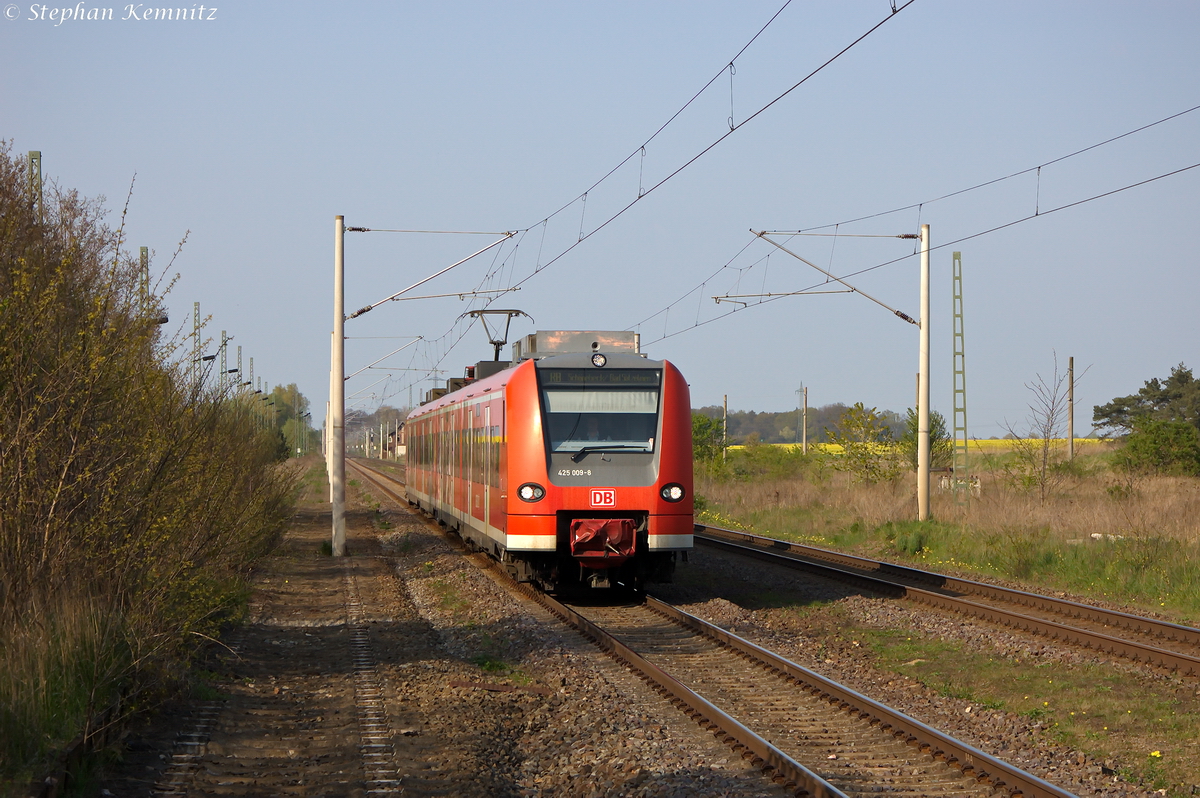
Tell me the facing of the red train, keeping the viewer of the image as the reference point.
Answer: facing the viewer

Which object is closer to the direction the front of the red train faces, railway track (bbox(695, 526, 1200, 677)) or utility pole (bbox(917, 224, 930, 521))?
the railway track

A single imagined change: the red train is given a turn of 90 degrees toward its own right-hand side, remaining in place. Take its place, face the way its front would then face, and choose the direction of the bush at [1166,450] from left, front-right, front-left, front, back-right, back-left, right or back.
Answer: back-right

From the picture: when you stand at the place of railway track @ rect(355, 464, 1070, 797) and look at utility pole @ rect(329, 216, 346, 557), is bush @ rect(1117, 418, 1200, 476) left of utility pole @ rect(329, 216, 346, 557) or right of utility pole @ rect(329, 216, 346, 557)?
right

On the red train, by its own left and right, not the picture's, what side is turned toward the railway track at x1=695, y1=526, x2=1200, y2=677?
left

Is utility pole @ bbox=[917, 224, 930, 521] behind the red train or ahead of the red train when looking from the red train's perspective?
behind
